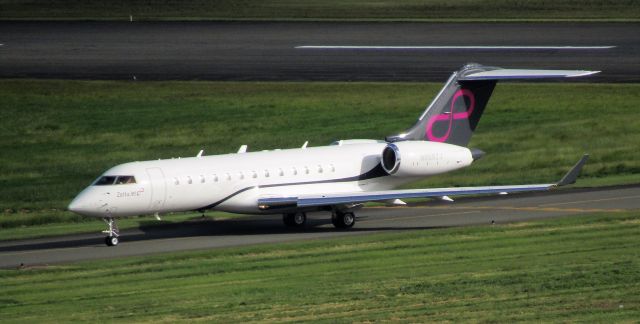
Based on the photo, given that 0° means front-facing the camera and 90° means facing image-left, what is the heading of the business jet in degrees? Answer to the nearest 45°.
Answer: approximately 45°
